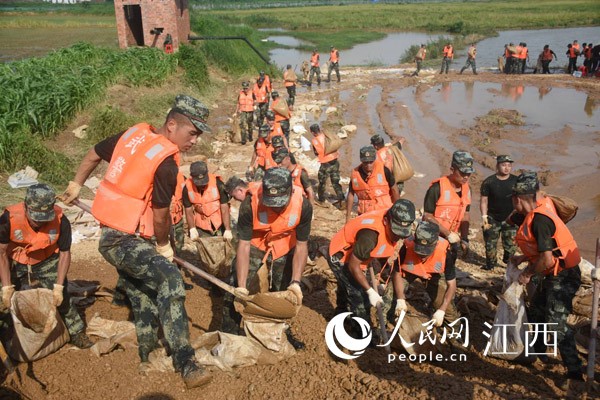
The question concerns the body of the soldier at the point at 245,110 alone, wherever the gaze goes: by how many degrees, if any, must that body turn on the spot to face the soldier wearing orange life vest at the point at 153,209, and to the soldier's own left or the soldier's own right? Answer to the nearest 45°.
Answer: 0° — they already face them

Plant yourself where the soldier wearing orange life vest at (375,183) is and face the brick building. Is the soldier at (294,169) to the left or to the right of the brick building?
left

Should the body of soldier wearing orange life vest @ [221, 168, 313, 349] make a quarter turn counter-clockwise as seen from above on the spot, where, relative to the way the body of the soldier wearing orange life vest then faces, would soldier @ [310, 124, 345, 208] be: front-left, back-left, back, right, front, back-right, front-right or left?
left

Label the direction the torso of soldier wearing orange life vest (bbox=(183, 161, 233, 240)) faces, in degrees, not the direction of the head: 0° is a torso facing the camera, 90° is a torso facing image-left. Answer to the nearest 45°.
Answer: approximately 0°

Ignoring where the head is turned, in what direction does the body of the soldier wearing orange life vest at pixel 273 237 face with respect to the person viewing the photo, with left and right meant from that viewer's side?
facing the viewer

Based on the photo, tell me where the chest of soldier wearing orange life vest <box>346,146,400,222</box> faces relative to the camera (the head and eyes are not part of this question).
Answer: toward the camera

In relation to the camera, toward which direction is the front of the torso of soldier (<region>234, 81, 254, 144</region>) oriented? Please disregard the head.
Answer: toward the camera

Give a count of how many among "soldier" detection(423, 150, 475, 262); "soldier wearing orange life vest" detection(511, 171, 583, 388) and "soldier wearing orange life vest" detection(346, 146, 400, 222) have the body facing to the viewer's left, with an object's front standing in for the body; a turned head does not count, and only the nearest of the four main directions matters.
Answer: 1

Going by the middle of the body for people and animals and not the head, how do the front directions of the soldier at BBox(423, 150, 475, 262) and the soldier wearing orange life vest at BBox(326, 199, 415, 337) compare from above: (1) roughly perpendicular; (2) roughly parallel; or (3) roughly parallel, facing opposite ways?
roughly parallel

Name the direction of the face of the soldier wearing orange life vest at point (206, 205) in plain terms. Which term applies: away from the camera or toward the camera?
toward the camera

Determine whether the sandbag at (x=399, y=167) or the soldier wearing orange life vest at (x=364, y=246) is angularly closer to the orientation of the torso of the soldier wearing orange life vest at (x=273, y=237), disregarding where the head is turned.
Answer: the soldier wearing orange life vest

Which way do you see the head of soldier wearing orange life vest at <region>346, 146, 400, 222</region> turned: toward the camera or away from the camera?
toward the camera

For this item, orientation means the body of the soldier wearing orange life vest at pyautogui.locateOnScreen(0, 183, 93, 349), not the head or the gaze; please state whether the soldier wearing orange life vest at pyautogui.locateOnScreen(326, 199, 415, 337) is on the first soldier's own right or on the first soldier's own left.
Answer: on the first soldier's own left

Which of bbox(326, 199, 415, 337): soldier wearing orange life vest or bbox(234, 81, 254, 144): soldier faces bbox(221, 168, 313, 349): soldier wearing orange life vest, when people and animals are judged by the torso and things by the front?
the soldier

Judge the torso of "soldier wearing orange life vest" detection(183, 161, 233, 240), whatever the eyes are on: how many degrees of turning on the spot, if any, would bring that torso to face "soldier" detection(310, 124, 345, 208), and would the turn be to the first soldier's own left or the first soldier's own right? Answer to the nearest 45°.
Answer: approximately 135° to the first soldier's own left

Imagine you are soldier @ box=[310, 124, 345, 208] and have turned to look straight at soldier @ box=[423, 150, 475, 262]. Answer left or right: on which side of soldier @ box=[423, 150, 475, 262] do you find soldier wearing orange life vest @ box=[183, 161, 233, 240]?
right

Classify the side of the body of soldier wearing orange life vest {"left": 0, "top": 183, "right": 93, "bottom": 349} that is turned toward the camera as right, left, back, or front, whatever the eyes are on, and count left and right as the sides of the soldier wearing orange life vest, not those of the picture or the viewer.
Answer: front
